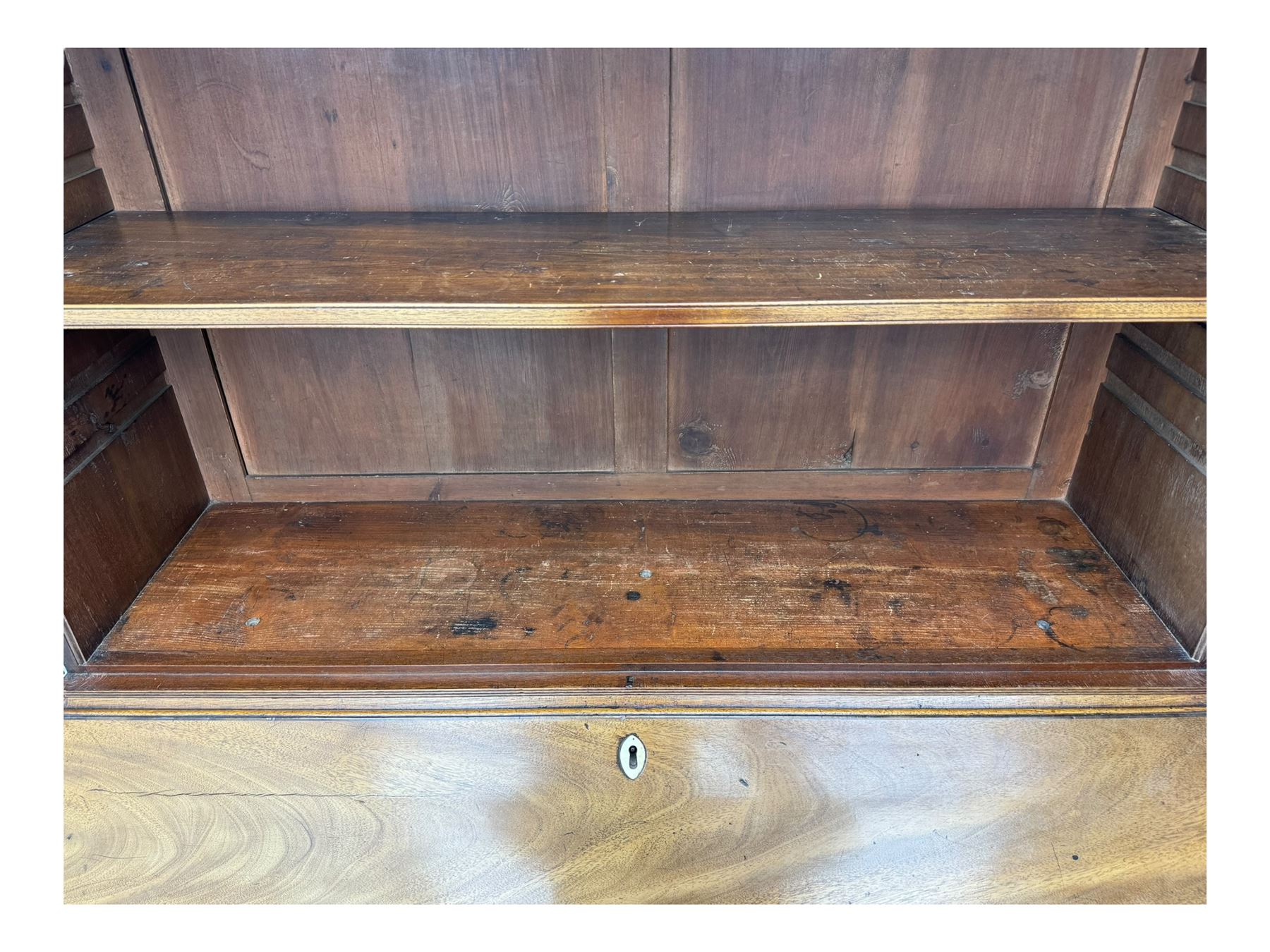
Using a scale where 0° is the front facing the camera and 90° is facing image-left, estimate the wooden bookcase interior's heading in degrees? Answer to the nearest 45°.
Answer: approximately 0°
